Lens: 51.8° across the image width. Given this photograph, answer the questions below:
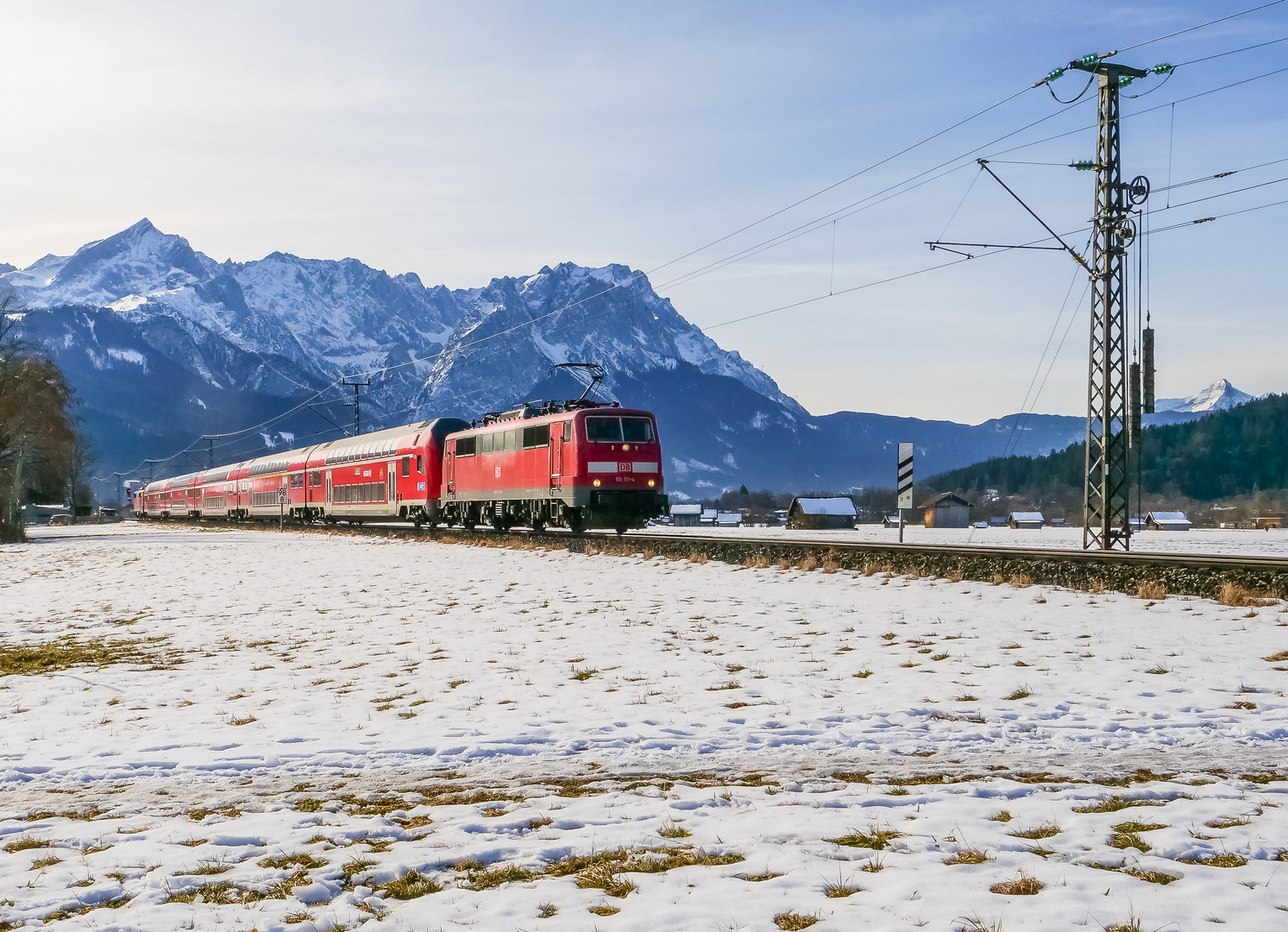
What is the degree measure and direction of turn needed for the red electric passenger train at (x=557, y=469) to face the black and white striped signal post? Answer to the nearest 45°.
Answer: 0° — it already faces it

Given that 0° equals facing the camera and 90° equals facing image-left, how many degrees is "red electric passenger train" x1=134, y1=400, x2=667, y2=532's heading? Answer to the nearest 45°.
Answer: approximately 315°
